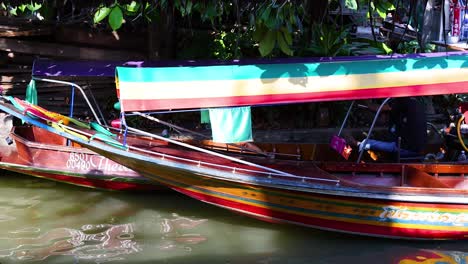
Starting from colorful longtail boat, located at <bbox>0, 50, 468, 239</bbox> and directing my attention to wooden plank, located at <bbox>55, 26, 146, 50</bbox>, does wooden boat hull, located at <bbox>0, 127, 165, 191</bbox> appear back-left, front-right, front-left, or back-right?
front-left

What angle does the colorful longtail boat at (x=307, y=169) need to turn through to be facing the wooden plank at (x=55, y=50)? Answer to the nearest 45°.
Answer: approximately 45° to its right

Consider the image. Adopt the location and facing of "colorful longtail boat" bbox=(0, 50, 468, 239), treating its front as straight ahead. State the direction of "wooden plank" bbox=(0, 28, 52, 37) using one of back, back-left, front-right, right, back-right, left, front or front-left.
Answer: front-right

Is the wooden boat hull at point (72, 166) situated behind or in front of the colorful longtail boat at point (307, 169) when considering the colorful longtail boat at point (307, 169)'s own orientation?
in front

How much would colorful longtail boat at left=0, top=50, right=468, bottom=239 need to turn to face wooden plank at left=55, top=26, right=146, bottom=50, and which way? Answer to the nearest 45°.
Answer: approximately 45° to its right

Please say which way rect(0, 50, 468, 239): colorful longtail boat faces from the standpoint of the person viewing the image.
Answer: facing to the left of the viewer
